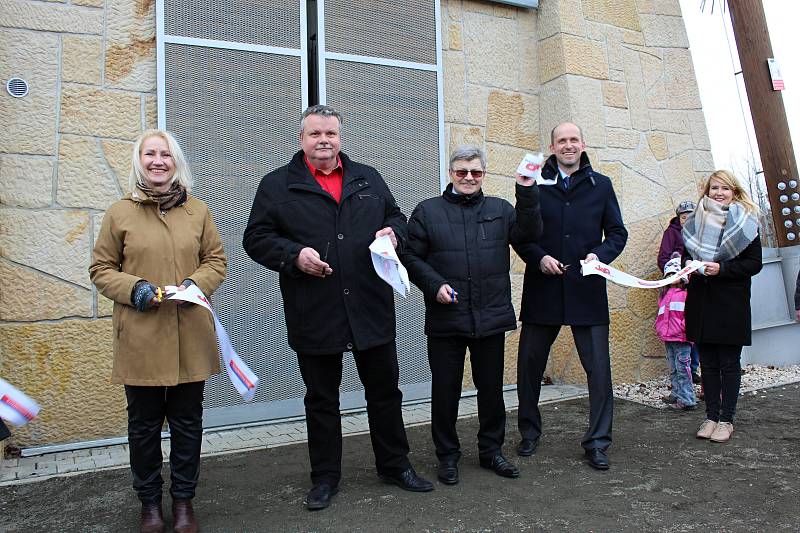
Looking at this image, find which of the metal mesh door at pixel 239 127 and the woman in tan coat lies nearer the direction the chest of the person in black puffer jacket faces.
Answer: the woman in tan coat

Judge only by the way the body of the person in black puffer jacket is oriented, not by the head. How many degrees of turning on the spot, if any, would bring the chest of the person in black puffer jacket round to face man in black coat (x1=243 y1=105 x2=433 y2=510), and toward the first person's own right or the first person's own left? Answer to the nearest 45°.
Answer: approximately 45° to the first person's own right

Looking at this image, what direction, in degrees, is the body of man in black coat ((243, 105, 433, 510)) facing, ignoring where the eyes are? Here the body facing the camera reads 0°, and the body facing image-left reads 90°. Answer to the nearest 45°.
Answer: approximately 0°

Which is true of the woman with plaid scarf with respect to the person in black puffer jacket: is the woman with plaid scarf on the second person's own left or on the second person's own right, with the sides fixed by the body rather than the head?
on the second person's own left

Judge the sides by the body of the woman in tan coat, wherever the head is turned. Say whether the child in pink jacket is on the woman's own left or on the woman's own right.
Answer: on the woman's own left

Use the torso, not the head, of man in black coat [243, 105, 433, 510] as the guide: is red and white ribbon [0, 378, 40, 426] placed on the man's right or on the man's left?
on the man's right

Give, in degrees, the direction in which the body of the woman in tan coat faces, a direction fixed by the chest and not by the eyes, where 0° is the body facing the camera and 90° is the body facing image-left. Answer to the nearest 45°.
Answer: approximately 0°

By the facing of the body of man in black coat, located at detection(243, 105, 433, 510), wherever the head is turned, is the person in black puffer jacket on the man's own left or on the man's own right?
on the man's own left
